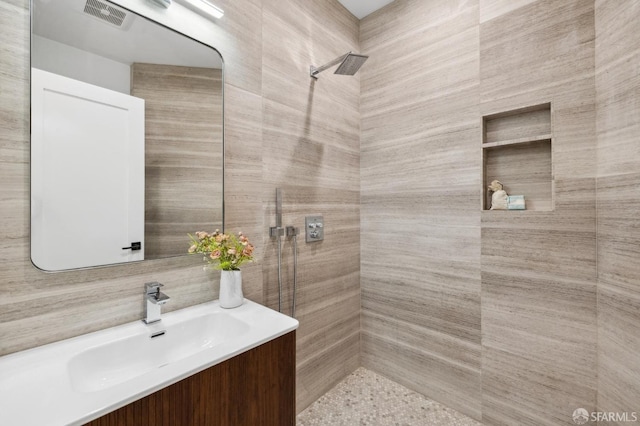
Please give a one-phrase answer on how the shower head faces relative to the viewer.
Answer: facing the viewer and to the right of the viewer

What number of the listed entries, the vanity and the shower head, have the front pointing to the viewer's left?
0

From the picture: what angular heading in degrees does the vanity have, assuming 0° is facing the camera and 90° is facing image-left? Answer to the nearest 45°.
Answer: approximately 315°
